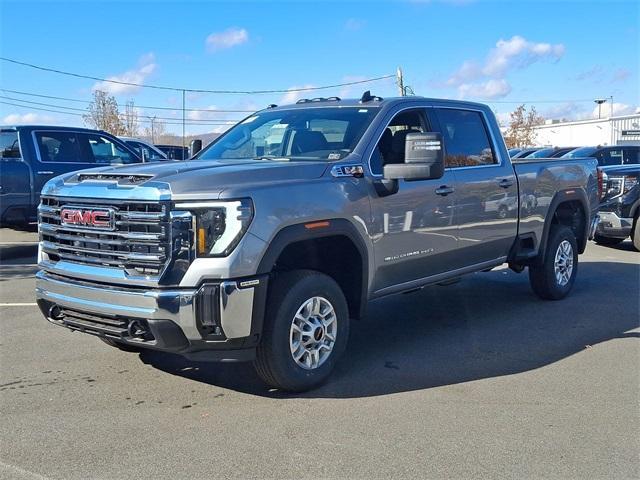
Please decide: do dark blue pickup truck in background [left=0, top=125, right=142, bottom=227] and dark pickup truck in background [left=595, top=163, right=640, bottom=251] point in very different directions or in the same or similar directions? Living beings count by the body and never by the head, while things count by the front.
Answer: very different directions

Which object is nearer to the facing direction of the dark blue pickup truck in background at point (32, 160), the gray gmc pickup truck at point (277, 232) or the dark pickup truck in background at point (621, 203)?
the dark pickup truck in background

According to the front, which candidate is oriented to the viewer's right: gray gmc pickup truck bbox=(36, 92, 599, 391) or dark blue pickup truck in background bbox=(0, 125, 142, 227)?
the dark blue pickup truck in background

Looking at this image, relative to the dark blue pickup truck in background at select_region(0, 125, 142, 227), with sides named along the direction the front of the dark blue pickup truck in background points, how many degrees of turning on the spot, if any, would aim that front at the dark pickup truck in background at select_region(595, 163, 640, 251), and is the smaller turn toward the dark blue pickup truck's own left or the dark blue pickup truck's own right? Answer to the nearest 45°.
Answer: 0° — it already faces it

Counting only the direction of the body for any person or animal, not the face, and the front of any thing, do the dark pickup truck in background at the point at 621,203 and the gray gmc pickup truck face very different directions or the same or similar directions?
same or similar directions

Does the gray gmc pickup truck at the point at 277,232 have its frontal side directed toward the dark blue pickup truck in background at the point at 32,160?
no

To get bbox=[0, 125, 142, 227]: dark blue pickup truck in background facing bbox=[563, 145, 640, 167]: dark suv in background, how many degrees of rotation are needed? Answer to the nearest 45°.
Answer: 0° — it already faces it

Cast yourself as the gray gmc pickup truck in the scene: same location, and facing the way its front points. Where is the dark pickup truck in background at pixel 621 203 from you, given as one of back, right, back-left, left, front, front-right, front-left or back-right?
back

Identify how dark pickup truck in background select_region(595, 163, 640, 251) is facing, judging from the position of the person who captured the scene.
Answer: facing the viewer and to the left of the viewer

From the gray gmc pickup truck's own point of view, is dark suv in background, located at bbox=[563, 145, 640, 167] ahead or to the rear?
to the rear

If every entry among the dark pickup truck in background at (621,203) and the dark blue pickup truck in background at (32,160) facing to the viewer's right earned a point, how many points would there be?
1

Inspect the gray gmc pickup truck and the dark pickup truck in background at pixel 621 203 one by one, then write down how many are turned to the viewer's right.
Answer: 0

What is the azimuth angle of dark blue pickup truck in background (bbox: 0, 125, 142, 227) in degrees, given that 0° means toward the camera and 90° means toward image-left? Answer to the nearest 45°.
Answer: approximately 270°

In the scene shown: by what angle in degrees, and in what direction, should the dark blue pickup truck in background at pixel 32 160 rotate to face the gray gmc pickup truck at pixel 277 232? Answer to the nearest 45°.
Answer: approximately 90° to its right

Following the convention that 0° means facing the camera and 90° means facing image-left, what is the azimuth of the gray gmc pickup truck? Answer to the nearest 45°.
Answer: approximately 45°
